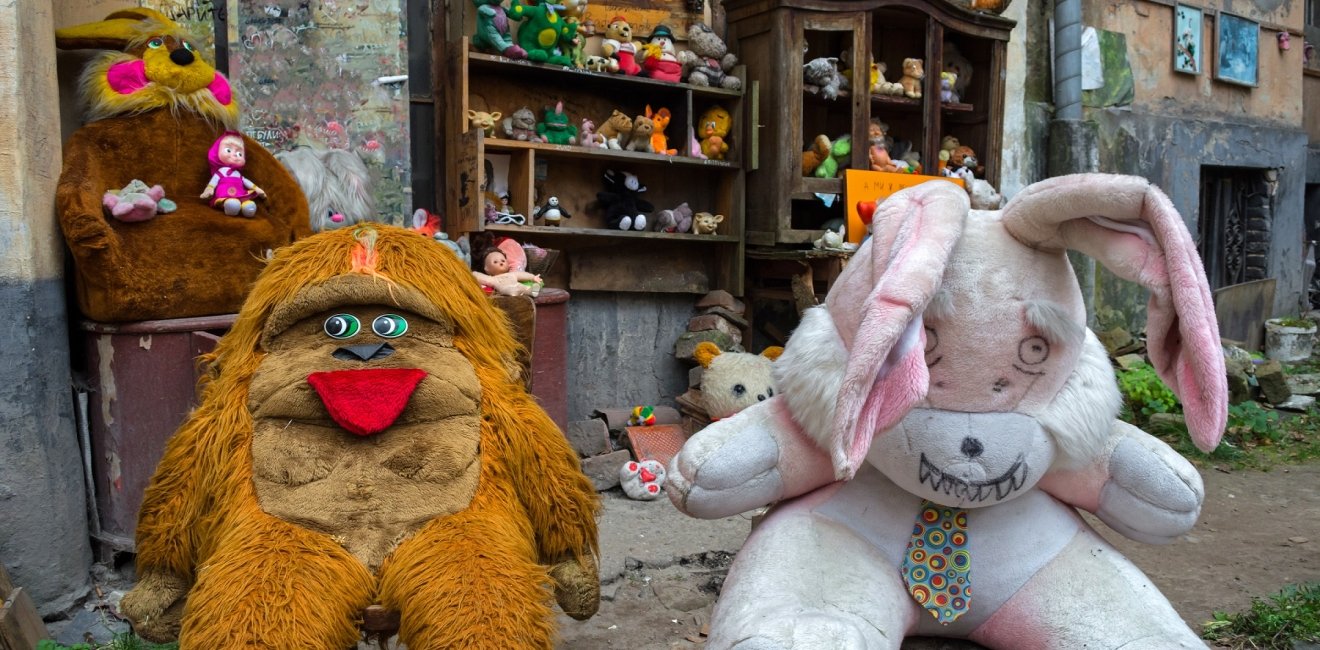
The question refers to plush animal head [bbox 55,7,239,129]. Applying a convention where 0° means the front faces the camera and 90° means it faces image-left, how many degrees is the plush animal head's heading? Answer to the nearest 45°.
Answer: approximately 315°

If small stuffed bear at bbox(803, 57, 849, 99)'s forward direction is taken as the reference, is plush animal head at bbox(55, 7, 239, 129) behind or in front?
in front

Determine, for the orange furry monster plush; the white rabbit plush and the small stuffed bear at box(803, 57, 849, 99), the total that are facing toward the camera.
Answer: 3

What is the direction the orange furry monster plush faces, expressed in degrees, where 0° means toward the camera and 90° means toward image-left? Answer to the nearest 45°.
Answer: approximately 0°

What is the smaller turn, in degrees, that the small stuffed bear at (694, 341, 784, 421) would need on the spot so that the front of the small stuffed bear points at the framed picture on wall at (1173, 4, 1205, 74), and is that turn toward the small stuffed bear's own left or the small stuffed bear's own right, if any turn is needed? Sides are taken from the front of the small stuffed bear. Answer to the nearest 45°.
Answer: approximately 90° to the small stuffed bear's own left

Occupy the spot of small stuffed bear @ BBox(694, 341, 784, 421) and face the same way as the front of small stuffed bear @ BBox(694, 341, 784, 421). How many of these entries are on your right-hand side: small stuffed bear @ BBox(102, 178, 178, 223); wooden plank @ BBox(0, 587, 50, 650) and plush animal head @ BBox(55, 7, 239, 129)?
3

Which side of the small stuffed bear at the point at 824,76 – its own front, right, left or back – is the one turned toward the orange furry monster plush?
front

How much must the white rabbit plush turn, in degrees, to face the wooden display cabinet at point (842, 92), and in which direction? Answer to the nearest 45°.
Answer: approximately 180°

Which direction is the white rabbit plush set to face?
toward the camera

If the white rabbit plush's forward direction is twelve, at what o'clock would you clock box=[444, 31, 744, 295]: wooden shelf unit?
The wooden shelf unit is roughly at 5 o'clock from the white rabbit plush.

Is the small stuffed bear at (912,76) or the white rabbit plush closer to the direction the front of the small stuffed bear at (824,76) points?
the white rabbit plush

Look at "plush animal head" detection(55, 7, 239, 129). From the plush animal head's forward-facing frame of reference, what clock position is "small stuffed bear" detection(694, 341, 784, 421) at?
The small stuffed bear is roughly at 10 o'clock from the plush animal head.

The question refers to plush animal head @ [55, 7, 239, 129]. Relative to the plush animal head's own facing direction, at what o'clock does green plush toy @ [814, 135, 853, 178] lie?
The green plush toy is roughly at 10 o'clock from the plush animal head.

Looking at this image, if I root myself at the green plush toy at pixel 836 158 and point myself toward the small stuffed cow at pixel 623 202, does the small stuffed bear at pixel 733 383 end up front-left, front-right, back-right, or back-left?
front-left

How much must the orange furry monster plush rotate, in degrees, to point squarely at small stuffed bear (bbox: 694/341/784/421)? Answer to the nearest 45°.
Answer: approximately 135° to its left

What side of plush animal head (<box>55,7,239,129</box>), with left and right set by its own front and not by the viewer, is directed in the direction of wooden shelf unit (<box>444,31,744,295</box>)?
left

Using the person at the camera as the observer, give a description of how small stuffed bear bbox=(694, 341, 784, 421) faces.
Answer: facing the viewer and to the right of the viewer
